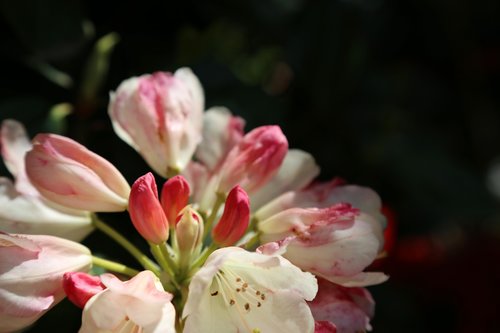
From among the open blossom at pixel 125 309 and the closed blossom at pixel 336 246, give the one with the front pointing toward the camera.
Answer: the open blossom at pixel 125 309

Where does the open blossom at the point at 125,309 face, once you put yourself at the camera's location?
facing the viewer
